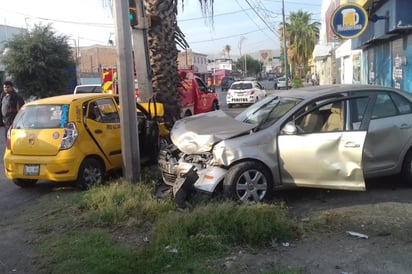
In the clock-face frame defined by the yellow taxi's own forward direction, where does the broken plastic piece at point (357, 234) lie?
The broken plastic piece is roughly at 3 o'clock from the yellow taxi.

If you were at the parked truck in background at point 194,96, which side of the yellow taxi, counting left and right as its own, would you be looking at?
front

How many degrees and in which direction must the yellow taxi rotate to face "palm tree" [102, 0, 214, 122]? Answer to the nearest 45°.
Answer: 0° — it already faces it

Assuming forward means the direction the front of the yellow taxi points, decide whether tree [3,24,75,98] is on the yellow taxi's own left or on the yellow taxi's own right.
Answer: on the yellow taxi's own left

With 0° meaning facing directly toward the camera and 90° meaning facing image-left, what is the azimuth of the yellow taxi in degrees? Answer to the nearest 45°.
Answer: approximately 225°

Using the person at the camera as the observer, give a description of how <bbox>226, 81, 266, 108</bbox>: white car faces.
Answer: facing away from the viewer and to the right of the viewer

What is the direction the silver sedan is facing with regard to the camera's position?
facing the viewer and to the left of the viewer

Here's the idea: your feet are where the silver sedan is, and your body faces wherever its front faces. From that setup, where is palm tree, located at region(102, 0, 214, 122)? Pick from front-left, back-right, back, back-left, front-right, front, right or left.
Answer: right

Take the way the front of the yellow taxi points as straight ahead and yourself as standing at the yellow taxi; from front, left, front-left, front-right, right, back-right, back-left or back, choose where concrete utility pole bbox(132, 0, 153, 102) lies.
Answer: front

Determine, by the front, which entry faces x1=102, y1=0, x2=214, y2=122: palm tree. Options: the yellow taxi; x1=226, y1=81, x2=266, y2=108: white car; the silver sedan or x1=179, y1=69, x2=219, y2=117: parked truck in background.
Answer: the yellow taxi

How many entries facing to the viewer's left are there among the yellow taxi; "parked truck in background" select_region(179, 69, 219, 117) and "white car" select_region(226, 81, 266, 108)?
0

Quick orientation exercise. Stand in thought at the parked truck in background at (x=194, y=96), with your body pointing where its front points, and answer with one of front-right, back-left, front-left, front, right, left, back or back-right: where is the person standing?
back
